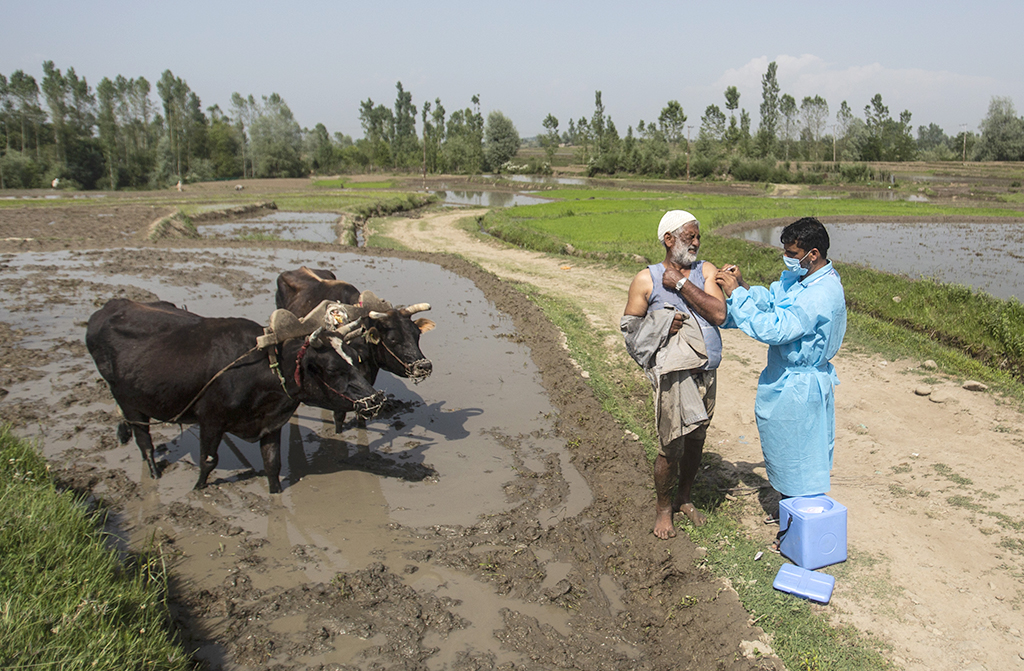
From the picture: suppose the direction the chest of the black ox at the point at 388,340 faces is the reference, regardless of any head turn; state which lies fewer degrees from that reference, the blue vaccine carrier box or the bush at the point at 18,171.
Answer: the blue vaccine carrier box

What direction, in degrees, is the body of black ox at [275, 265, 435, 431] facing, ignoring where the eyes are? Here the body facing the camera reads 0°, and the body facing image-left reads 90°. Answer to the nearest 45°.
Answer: approximately 315°

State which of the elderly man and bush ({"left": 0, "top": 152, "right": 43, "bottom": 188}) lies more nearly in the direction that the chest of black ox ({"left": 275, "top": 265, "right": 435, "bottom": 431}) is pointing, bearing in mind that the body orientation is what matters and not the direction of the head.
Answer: the elderly man

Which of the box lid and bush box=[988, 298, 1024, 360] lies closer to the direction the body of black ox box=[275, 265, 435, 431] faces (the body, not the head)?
the box lid

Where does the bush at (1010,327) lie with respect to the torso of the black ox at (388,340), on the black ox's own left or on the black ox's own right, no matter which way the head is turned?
on the black ox's own left

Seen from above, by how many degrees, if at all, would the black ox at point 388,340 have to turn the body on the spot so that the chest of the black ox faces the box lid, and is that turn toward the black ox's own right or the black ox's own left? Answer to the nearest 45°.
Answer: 0° — it already faces it

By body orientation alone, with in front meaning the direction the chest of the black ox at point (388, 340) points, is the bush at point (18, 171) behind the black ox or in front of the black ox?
behind
